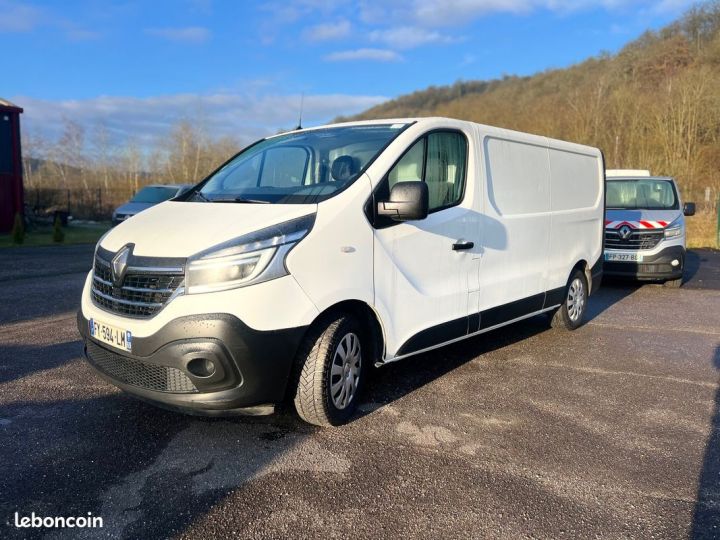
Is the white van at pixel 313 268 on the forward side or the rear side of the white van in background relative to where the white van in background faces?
on the forward side

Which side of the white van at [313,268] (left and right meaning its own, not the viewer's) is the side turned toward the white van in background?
back

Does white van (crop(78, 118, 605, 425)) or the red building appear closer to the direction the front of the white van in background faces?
the white van

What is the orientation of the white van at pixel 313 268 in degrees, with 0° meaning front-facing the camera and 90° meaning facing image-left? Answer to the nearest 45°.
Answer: approximately 45°

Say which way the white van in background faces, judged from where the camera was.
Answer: facing the viewer

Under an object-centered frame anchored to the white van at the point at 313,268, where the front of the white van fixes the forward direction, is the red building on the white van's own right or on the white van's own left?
on the white van's own right

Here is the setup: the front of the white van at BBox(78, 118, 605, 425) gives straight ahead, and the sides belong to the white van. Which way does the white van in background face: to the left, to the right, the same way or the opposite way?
the same way

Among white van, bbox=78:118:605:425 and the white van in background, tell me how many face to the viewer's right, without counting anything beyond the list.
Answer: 0

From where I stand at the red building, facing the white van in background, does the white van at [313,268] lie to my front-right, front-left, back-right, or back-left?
front-right

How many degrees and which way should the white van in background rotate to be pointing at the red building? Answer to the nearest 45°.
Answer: approximately 90° to its right
